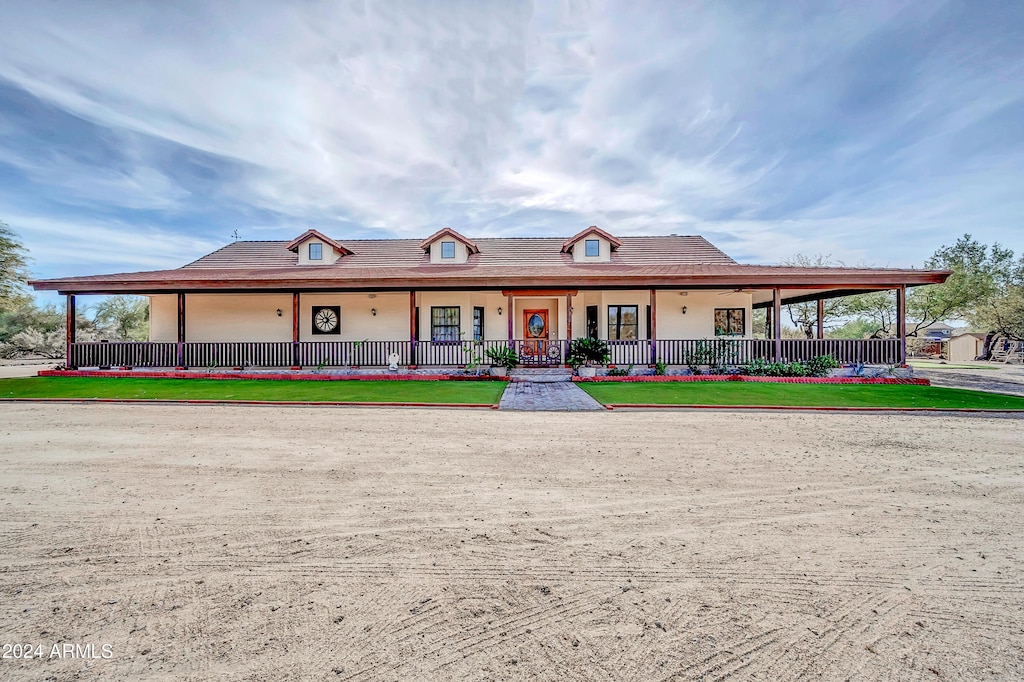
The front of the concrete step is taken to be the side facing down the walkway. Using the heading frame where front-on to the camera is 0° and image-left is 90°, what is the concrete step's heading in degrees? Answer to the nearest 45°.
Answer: approximately 0°

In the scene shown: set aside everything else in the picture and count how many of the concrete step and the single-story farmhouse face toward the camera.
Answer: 2

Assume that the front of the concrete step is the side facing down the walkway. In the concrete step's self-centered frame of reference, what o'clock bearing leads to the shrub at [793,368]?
The shrub is roughly at 9 o'clock from the concrete step.

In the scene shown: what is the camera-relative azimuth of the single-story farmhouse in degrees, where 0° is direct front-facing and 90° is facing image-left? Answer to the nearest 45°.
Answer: approximately 0°

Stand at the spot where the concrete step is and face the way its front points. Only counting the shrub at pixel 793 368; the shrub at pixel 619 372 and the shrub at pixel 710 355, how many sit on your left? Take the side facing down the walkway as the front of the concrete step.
3

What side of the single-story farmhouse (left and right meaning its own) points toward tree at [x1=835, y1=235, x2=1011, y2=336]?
left

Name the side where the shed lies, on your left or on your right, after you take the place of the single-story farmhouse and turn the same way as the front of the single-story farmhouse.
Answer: on your left

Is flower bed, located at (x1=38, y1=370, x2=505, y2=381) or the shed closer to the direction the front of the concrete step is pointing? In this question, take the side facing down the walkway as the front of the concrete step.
the flower bed

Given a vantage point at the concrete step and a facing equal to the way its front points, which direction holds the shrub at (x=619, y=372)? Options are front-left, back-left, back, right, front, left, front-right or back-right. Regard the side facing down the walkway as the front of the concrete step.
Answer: left

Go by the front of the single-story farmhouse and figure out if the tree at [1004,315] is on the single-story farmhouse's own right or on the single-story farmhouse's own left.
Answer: on the single-story farmhouse's own left

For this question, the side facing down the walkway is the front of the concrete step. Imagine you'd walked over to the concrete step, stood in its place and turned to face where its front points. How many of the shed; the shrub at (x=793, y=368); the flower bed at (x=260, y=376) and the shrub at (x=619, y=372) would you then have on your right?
1

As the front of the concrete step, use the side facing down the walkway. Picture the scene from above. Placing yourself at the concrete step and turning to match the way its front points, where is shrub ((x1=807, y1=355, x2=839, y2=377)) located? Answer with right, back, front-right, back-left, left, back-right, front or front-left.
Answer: left
